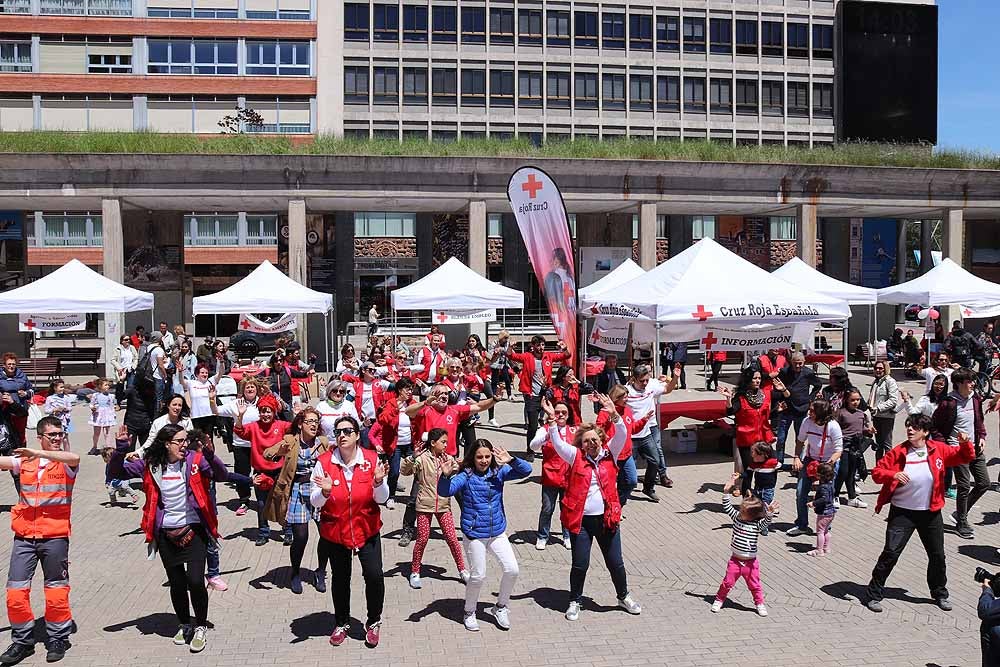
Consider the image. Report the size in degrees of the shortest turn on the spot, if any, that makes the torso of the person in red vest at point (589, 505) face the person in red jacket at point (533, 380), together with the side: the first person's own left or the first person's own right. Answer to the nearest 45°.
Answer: approximately 180°

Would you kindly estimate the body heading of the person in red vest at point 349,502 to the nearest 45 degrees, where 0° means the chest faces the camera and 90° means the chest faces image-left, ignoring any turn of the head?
approximately 0°

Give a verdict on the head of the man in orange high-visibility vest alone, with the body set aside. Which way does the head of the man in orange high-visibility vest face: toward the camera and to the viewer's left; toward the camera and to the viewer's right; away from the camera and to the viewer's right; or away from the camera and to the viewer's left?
toward the camera and to the viewer's right

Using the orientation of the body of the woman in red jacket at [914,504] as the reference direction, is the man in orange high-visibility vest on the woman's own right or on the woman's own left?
on the woman's own right

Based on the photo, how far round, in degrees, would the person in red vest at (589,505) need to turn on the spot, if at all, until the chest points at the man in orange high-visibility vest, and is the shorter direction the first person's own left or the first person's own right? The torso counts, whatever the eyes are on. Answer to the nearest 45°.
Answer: approximately 90° to the first person's own right

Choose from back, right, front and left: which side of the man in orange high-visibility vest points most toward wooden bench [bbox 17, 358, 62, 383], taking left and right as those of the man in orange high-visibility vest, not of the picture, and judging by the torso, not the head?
back

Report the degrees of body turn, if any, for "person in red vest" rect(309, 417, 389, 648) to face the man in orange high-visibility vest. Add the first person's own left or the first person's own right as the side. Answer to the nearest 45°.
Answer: approximately 90° to the first person's own right

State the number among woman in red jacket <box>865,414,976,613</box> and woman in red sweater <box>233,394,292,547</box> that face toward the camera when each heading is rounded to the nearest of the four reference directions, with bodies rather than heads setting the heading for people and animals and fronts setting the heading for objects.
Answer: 2

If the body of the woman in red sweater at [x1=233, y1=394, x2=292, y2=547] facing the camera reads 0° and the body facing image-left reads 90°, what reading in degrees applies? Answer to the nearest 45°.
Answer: approximately 0°

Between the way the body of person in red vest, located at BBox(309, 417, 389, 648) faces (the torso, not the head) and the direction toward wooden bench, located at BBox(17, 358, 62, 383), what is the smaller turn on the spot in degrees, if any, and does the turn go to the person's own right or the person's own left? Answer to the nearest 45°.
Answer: approximately 135° to the person's own right
